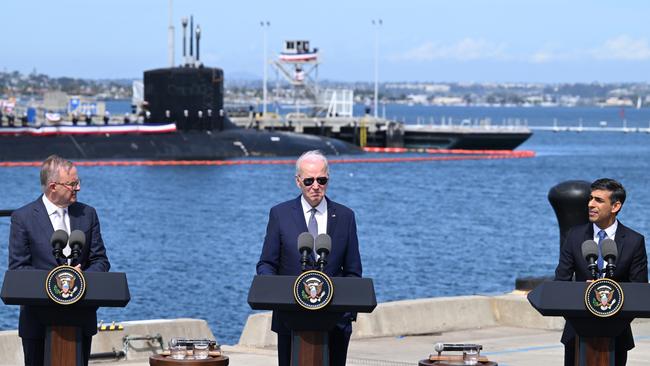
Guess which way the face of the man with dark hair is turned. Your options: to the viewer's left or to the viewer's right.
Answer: to the viewer's left

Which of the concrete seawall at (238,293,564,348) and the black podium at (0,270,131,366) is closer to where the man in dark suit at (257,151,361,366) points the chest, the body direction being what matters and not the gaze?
the black podium

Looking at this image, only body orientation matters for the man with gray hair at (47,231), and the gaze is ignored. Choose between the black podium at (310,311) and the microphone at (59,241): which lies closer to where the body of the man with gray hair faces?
the microphone

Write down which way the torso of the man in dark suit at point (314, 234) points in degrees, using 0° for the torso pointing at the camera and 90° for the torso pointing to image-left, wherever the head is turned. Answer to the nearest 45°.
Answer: approximately 0°

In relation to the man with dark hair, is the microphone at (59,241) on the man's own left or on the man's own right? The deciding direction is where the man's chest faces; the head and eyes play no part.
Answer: on the man's own right
